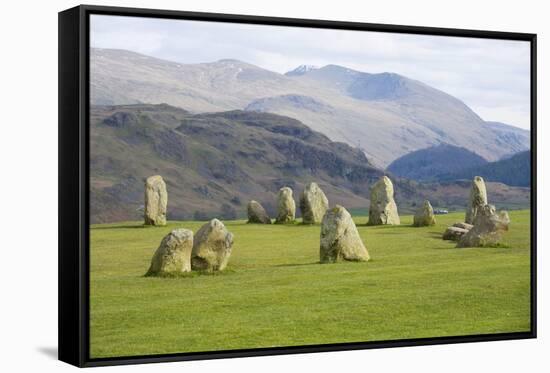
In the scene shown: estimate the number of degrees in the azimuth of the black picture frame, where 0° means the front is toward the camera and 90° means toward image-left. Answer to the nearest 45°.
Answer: approximately 315°
